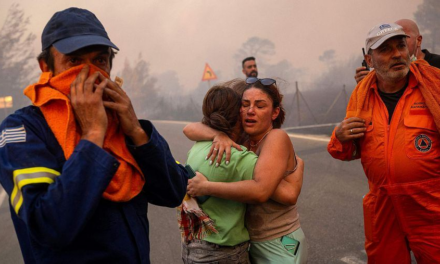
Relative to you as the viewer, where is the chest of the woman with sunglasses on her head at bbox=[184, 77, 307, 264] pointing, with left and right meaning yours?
facing the viewer and to the left of the viewer

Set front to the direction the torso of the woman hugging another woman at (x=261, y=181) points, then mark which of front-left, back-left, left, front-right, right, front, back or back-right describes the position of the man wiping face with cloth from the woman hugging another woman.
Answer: front

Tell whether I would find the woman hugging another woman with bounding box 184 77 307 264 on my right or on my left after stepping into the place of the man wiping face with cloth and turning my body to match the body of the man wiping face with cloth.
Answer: on my left

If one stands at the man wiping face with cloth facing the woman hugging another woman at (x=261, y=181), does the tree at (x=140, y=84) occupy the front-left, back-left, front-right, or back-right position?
front-left

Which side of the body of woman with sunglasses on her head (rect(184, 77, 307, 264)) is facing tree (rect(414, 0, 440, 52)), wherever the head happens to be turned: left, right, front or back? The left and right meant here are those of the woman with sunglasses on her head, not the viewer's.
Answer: back

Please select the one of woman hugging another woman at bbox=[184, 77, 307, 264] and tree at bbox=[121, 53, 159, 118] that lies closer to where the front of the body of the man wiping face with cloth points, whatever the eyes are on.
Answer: the woman hugging another woman

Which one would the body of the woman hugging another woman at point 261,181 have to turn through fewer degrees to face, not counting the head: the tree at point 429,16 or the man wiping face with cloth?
the man wiping face with cloth

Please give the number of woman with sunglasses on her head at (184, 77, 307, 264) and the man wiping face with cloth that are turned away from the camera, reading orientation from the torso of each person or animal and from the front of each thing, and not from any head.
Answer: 0

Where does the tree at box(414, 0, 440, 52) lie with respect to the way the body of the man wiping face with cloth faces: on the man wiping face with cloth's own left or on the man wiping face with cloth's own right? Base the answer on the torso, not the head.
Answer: on the man wiping face with cloth's own left

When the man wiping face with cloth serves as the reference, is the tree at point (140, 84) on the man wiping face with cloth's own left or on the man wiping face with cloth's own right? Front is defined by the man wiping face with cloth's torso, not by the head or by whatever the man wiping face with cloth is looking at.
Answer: on the man wiping face with cloth's own left

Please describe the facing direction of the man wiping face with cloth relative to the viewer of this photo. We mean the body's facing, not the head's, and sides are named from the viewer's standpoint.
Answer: facing the viewer and to the right of the viewer

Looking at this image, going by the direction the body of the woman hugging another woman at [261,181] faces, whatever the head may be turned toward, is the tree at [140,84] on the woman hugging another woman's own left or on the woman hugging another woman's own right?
on the woman hugging another woman's own right

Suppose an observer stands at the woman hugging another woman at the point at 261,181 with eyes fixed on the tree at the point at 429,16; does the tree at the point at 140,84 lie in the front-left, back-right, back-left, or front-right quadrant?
front-left
